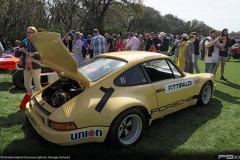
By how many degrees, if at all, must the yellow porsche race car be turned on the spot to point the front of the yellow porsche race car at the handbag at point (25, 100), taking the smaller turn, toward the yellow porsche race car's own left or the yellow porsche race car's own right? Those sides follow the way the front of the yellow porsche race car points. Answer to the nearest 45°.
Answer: approximately 90° to the yellow porsche race car's own left

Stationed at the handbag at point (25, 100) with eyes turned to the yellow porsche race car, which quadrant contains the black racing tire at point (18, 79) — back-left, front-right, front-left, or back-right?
back-left

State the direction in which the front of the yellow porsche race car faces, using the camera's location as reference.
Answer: facing away from the viewer and to the right of the viewer

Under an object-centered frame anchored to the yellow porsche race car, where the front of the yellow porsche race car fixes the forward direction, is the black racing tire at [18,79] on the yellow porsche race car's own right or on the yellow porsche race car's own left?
on the yellow porsche race car's own left
